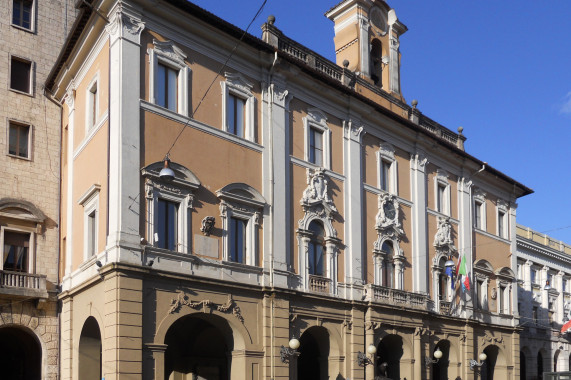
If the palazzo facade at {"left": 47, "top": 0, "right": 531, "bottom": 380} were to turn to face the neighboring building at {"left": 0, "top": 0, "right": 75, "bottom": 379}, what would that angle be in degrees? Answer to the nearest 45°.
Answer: approximately 135° to its right

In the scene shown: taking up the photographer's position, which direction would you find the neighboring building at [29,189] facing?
facing the viewer and to the right of the viewer

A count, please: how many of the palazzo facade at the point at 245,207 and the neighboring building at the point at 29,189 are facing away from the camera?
0

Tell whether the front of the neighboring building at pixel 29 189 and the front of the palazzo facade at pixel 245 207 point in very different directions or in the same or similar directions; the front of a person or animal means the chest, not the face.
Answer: same or similar directions

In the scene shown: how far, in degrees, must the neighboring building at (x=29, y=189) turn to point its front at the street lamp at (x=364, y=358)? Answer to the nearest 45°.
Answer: approximately 45° to its left
